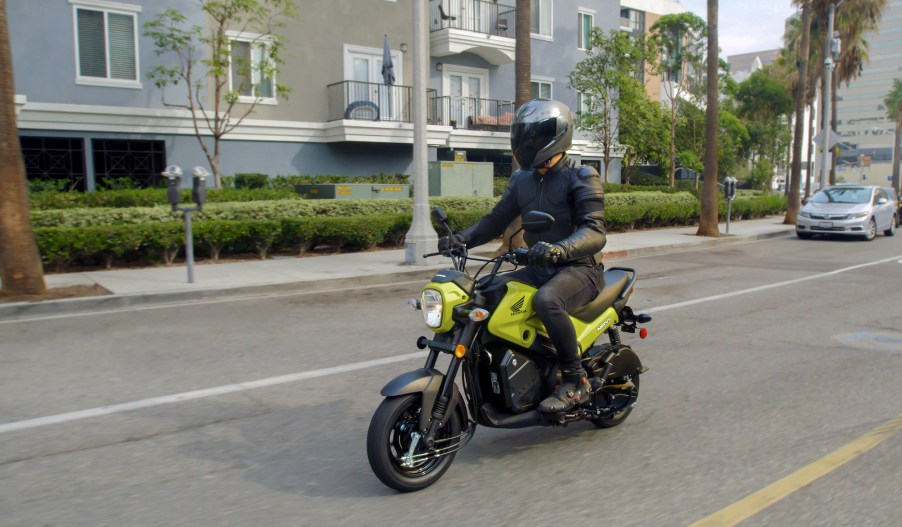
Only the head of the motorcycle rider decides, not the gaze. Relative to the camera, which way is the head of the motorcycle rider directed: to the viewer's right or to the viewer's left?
to the viewer's left

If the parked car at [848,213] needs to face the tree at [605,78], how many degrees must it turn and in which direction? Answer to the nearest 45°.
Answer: approximately 90° to its right

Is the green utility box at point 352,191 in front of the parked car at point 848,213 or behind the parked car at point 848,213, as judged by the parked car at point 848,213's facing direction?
in front

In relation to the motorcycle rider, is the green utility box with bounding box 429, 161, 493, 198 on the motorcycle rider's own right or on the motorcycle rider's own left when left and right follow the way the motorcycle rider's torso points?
on the motorcycle rider's own right

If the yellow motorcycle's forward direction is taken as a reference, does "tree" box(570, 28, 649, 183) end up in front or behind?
behind

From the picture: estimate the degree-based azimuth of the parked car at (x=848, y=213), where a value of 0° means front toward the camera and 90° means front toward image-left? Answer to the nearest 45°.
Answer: approximately 45°

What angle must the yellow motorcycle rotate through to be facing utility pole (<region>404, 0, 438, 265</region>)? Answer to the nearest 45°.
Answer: approximately 135° to its right

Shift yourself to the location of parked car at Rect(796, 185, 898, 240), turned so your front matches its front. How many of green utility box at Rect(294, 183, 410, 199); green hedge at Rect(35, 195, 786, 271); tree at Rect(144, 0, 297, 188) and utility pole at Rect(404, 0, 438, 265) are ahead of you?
4

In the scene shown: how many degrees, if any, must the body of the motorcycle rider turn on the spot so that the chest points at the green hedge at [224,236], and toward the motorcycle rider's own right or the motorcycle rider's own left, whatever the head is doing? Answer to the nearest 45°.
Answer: approximately 90° to the motorcycle rider's own right

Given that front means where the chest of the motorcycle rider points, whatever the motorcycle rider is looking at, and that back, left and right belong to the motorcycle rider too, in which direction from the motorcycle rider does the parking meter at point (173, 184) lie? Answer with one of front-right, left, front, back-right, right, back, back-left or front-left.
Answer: right

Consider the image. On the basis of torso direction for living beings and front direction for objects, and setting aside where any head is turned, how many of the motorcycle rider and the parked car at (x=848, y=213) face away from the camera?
0
